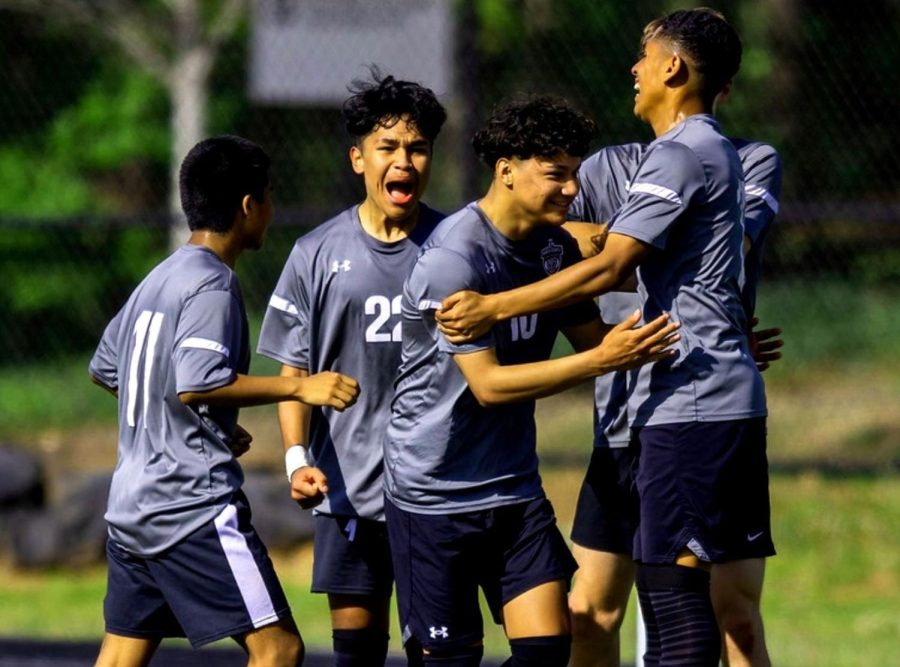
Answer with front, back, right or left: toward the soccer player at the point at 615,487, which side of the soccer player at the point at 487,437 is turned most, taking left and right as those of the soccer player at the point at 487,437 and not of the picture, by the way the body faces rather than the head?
left

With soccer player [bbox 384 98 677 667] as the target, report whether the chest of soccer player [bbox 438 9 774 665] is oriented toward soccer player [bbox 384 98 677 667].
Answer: yes

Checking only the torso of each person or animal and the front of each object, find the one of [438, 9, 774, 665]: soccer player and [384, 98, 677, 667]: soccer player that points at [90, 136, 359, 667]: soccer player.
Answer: [438, 9, 774, 665]: soccer player

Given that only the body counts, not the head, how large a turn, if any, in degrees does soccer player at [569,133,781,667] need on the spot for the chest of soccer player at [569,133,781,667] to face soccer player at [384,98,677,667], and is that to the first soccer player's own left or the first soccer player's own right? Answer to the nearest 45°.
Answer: approximately 45° to the first soccer player's own right

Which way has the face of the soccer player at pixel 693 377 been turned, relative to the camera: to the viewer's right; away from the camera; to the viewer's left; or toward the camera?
to the viewer's left

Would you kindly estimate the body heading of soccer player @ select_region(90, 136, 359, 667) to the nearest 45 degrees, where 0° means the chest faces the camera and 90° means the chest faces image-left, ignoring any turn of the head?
approximately 225°

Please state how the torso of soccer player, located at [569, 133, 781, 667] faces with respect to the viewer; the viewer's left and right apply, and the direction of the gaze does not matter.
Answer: facing the viewer

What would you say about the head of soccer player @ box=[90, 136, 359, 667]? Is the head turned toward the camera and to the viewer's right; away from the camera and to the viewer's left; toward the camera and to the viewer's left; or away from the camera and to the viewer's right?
away from the camera and to the viewer's right

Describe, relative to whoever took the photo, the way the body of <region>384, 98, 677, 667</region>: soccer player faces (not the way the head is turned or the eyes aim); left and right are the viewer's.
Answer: facing the viewer and to the right of the viewer
